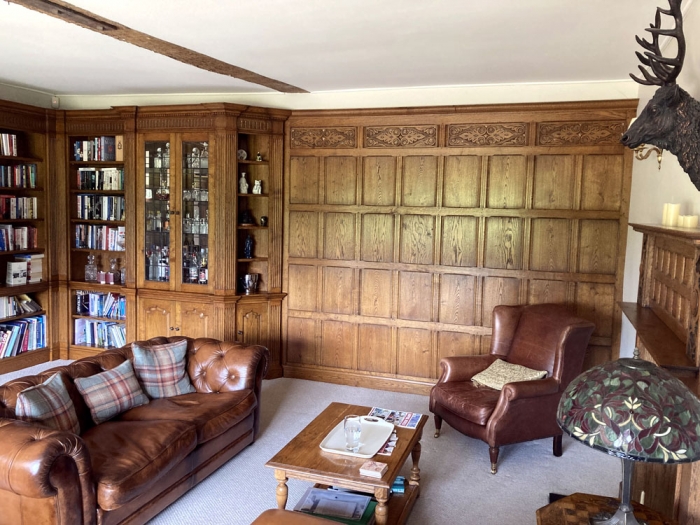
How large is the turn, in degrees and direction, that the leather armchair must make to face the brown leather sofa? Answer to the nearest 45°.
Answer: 0° — it already faces it

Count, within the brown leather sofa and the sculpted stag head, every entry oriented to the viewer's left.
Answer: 1

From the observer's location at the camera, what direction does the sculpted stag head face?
facing to the left of the viewer

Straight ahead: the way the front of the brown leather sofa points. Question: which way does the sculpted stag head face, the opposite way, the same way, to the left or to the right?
the opposite way

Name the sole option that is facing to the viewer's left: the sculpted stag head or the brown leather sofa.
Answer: the sculpted stag head

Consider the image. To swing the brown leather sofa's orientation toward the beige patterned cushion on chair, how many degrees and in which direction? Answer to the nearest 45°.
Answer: approximately 45° to its left
